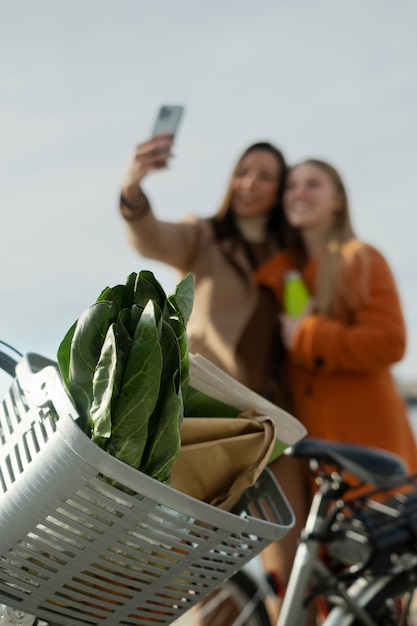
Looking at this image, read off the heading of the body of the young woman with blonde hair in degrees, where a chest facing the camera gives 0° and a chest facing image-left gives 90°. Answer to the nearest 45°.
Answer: approximately 45°

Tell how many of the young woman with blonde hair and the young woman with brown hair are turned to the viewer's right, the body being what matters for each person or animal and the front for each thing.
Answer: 0

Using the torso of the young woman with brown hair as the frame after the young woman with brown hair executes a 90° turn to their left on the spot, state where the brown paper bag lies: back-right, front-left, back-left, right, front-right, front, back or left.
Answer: front-right

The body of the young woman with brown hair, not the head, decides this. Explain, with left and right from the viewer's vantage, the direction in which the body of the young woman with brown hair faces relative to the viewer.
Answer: facing the viewer and to the left of the viewer

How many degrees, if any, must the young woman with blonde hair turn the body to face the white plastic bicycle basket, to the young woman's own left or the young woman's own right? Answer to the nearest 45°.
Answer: approximately 45° to the young woman's own left
